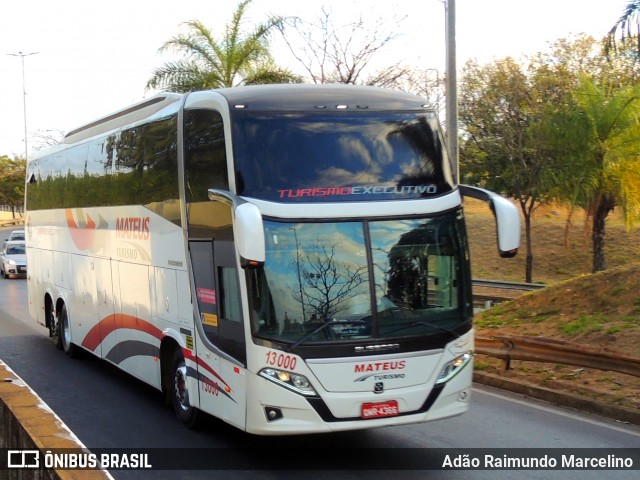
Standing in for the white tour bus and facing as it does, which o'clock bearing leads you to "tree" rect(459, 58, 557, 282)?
The tree is roughly at 8 o'clock from the white tour bus.

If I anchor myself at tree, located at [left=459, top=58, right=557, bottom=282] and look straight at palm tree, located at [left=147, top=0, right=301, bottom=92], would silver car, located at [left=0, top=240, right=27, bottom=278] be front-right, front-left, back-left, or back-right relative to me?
front-right

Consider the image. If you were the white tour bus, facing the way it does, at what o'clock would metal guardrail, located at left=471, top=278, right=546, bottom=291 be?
The metal guardrail is roughly at 8 o'clock from the white tour bus.

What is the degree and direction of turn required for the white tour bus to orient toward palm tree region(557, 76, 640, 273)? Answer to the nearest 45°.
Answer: approximately 90° to its left

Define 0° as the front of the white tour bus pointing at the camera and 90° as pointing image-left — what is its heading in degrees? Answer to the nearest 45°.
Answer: approximately 315°

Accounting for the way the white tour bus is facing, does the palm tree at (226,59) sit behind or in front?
behind

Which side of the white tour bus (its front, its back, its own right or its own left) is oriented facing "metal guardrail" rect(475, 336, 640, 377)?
left

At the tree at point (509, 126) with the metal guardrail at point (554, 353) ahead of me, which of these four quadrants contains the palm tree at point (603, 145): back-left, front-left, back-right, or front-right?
front-left

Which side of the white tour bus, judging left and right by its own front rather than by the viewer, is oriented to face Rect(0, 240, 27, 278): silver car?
back

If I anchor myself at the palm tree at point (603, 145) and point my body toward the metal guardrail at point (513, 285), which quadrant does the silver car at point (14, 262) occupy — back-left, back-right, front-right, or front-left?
front-right

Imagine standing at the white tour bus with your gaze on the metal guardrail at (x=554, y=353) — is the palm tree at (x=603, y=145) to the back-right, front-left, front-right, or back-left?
front-left

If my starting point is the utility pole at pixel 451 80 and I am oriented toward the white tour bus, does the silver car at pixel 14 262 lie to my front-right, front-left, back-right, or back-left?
back-right

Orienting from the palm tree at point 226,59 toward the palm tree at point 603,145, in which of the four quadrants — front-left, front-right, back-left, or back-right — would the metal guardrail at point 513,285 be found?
front-right

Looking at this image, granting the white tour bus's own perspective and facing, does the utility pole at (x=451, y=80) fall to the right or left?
on its left
